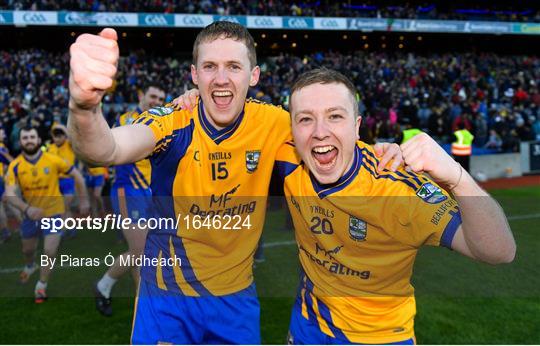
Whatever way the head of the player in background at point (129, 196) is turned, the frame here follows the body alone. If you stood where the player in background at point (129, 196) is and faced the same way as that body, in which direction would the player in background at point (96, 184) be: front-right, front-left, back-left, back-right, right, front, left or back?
back-left

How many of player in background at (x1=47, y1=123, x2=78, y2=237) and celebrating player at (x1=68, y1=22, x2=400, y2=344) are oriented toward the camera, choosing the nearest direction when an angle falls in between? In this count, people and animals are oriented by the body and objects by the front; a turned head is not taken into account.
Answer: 2

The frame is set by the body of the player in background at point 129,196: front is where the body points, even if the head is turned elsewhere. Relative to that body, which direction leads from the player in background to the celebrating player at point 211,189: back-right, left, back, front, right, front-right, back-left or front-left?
front-right

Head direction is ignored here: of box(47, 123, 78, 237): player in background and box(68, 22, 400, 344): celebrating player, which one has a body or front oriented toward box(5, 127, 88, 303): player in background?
box(47, 123, 78, 237): player in background

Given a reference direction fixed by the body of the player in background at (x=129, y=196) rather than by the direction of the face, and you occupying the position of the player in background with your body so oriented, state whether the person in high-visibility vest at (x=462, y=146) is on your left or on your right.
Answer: on your left

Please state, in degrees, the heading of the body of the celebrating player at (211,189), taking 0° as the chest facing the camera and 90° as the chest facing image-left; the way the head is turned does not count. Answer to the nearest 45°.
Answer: approximately 0°

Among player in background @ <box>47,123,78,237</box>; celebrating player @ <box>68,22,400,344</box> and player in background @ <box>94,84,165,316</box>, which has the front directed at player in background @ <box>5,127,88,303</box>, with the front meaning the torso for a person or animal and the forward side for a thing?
player in background @ <box>47,123,78,237</box>

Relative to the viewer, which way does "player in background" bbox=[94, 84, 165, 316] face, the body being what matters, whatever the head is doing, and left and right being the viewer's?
facing the viewer and to the right of the viewer

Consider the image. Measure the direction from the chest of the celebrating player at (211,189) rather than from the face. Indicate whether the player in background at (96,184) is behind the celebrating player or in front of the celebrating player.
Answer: behind

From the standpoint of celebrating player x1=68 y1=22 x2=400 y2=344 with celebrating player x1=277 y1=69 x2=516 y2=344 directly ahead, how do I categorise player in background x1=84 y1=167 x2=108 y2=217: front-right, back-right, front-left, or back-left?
back-left

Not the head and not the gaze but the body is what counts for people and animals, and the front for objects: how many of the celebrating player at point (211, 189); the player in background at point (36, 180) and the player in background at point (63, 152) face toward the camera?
3
